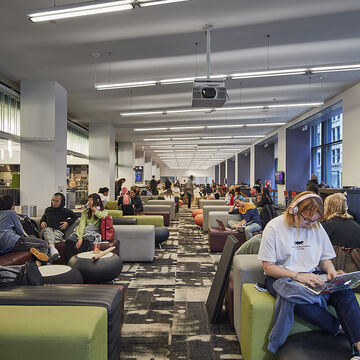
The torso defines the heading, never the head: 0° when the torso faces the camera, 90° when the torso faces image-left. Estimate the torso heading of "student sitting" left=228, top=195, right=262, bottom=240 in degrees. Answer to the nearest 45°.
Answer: approximately 45°

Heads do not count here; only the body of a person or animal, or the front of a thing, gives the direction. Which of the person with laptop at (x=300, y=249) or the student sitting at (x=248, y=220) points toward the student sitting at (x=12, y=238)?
the student sitting at (x=248, y=220)

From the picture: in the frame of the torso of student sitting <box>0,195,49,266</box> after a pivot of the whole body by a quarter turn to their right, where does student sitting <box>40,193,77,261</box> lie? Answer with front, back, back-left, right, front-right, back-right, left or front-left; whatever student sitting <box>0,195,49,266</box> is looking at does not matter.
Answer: left

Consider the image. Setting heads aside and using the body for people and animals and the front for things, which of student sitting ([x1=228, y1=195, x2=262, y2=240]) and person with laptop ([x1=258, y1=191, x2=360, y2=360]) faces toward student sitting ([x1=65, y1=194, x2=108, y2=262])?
student sitting ([x1=228, y1=195, x2=262, y2=240])

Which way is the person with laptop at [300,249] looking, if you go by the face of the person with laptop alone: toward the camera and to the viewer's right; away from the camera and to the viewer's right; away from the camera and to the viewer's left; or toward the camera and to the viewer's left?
toward the camera and to the viewer's right

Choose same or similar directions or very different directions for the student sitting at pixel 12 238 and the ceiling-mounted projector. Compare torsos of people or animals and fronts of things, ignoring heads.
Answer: very different directions

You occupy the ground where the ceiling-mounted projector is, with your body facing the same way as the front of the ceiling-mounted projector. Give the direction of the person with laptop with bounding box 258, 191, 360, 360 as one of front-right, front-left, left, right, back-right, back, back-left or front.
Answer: front

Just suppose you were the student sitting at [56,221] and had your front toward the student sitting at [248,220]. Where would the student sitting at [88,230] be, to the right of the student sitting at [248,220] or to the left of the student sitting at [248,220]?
right

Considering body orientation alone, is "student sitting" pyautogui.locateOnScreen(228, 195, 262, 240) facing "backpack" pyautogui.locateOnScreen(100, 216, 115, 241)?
yes

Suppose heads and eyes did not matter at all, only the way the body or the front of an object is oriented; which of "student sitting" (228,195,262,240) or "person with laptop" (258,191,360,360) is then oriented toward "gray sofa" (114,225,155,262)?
the student sitting

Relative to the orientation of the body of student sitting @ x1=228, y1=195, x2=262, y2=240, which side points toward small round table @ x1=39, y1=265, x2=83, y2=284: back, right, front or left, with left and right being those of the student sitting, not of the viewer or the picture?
front

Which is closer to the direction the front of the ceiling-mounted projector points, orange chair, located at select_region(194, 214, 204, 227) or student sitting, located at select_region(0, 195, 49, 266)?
the student sitting

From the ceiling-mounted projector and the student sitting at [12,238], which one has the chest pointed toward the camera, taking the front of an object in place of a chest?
the ceiling-mounted projector

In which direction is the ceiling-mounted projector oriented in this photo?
toward the camera

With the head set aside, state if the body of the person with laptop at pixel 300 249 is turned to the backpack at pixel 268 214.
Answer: no

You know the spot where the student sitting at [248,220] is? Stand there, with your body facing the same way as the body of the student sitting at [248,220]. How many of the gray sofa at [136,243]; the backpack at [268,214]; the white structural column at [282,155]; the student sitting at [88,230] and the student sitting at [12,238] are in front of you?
3
